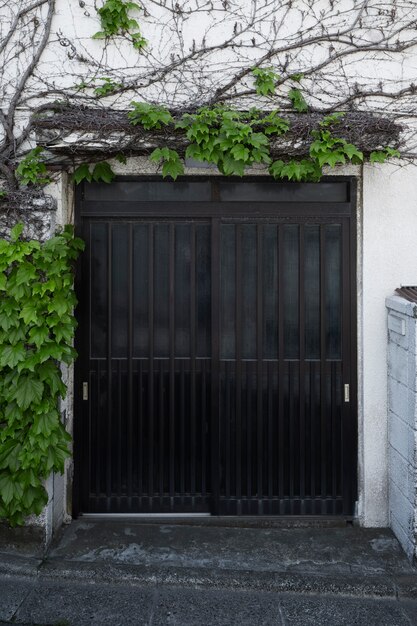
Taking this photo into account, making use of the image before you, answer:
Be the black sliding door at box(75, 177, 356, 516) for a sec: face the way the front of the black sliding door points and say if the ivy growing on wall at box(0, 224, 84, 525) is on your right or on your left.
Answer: on your right

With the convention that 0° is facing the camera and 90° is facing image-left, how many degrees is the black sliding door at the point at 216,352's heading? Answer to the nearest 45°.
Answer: approximately 0°
